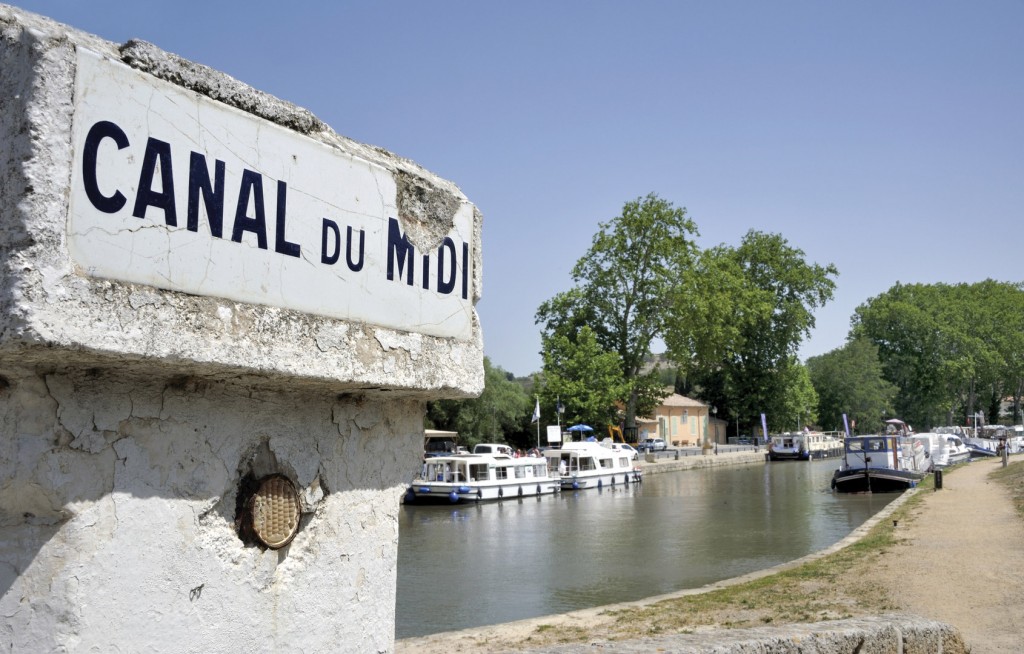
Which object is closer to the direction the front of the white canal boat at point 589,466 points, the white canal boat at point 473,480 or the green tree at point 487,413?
the white canal boat

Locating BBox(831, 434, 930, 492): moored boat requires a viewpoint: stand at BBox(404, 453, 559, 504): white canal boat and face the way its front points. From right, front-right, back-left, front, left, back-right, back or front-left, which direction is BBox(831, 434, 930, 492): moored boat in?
back-left

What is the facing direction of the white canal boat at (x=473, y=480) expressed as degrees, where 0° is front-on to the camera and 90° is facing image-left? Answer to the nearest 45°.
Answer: approximately 45°

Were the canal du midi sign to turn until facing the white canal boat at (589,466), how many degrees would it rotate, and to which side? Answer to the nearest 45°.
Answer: approximately 135° to its left

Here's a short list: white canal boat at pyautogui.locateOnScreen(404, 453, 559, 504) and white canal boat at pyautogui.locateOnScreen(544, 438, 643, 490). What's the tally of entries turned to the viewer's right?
0

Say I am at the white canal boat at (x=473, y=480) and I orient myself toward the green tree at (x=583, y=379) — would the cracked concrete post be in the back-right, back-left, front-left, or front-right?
back-right

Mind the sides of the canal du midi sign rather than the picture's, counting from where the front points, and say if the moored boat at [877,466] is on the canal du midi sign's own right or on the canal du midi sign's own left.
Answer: on the canal du midi sign's own left

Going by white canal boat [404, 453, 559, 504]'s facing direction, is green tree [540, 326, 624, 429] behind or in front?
behind
